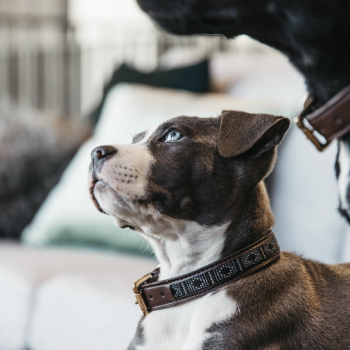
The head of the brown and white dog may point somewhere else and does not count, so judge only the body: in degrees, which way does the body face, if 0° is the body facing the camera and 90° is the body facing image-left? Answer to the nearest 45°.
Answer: approximately 90°

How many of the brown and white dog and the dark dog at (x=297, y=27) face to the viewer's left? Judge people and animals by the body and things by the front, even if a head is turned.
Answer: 2

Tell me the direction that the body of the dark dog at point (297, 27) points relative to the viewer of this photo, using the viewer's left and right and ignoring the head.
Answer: facing to the left of the viewer
